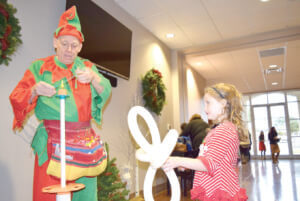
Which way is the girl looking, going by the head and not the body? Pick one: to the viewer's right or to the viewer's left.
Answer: to the viewer's left

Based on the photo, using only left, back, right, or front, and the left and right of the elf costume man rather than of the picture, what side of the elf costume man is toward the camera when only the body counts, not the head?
front

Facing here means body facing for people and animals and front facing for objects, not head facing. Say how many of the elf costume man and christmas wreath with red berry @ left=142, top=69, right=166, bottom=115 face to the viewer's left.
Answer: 0

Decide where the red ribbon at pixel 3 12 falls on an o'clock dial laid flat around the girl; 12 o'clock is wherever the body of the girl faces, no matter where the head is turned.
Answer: The red ribbon is roughly at 12 o'clock from the girl.

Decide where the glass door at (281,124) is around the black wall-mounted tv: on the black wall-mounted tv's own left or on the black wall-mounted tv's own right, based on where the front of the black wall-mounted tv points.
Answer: on the black wall-mounted tv's own left

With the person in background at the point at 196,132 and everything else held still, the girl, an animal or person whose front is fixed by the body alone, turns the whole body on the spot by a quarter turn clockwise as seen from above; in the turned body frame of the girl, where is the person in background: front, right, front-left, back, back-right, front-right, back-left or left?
front

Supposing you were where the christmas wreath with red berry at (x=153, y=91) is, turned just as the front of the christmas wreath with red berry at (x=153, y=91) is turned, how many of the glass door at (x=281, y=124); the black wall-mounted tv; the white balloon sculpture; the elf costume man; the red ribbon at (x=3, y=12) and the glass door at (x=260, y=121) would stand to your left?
2

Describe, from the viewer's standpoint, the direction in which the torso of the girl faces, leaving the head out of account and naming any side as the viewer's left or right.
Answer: facing to the left of the viewer

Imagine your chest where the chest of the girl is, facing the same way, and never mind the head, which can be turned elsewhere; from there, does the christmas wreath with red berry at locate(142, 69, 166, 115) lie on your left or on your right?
on your right

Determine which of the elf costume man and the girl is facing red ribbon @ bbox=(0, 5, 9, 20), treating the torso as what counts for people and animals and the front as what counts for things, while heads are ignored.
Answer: the girl

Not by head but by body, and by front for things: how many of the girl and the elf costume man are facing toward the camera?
1

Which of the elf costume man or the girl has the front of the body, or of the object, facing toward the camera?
the elf costume man

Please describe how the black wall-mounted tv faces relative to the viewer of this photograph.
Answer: facing the viewer and to the right of the viewer

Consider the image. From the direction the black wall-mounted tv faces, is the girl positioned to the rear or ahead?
ahead

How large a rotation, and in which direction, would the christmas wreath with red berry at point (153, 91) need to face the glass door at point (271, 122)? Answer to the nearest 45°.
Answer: approximately 90° to its left
